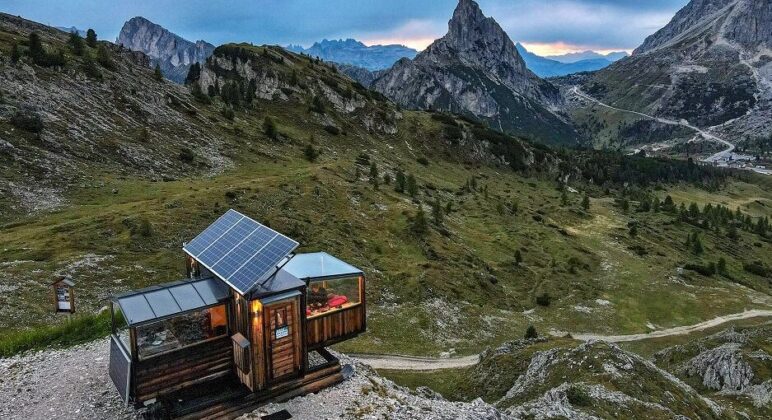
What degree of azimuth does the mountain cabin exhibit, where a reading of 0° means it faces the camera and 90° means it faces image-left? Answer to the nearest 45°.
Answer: approximately 315°

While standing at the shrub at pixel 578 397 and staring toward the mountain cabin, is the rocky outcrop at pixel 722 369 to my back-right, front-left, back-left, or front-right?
back-right

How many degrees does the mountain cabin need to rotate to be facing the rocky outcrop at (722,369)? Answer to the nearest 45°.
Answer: approximately 45° to its left

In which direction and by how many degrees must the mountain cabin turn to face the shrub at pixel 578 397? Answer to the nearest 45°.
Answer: approximately 45° to its left
